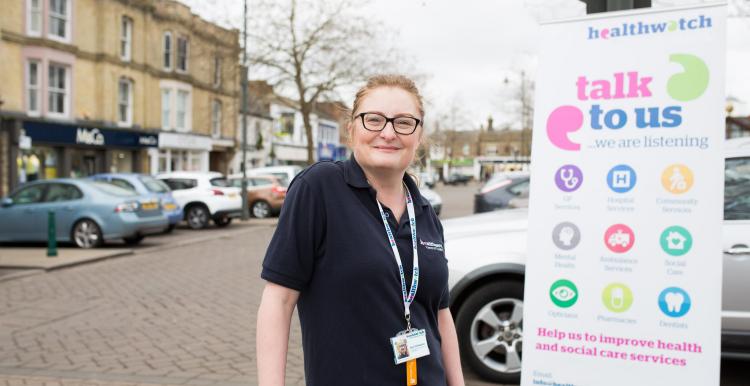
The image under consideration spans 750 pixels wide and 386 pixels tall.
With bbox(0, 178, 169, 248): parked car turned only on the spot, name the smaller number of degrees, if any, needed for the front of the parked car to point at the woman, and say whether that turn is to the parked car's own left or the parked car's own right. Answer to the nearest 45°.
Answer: approximately 135° to the parked car's own left

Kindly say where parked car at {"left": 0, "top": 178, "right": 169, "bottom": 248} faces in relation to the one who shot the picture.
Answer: facing away from the viewer and to the left of the viewer

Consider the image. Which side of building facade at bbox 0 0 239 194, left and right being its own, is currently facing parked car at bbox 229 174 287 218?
front

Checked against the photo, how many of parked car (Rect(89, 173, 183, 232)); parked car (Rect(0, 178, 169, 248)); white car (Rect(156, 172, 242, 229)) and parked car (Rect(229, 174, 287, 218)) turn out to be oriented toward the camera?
0

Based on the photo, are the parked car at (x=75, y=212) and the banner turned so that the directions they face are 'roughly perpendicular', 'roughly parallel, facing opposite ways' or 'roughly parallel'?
roughly perpendicular

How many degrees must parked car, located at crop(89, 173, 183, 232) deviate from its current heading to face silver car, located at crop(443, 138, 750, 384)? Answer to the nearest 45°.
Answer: approximately 135° to its left

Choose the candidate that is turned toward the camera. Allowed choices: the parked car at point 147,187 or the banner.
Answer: the banner

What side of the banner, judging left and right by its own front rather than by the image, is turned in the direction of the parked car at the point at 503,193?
back

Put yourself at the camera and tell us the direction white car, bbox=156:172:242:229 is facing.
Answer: facing away from the viewer and to the left of the viewer

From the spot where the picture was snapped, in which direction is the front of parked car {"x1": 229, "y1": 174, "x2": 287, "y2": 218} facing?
facing away from the viewer and to the left of the viewer

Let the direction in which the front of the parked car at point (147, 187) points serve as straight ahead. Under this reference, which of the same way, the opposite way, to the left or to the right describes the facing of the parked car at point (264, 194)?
the same way

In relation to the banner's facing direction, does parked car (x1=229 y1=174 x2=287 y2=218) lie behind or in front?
behind

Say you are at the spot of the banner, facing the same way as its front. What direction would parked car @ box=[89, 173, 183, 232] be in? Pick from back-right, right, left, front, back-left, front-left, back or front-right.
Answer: back-right

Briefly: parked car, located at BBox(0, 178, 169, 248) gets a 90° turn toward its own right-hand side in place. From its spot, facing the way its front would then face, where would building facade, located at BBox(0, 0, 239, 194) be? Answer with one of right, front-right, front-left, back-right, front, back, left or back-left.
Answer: front-left

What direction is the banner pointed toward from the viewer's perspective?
toward the camera

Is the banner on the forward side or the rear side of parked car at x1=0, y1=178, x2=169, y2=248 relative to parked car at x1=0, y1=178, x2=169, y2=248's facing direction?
on the rear side

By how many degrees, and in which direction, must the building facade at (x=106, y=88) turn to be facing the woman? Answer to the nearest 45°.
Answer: approximately 45° to its right

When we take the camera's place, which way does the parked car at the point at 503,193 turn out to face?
facing the viewer and to the left of the viewer

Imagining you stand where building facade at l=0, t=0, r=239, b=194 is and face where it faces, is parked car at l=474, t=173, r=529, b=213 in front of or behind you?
in front

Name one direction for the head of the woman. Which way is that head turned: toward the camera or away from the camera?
toward the camera

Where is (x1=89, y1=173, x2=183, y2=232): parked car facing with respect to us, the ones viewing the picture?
facing away from the viewer and to the left of the viewer

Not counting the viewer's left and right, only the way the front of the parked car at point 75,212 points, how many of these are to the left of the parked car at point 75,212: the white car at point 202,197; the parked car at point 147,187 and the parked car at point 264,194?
0
